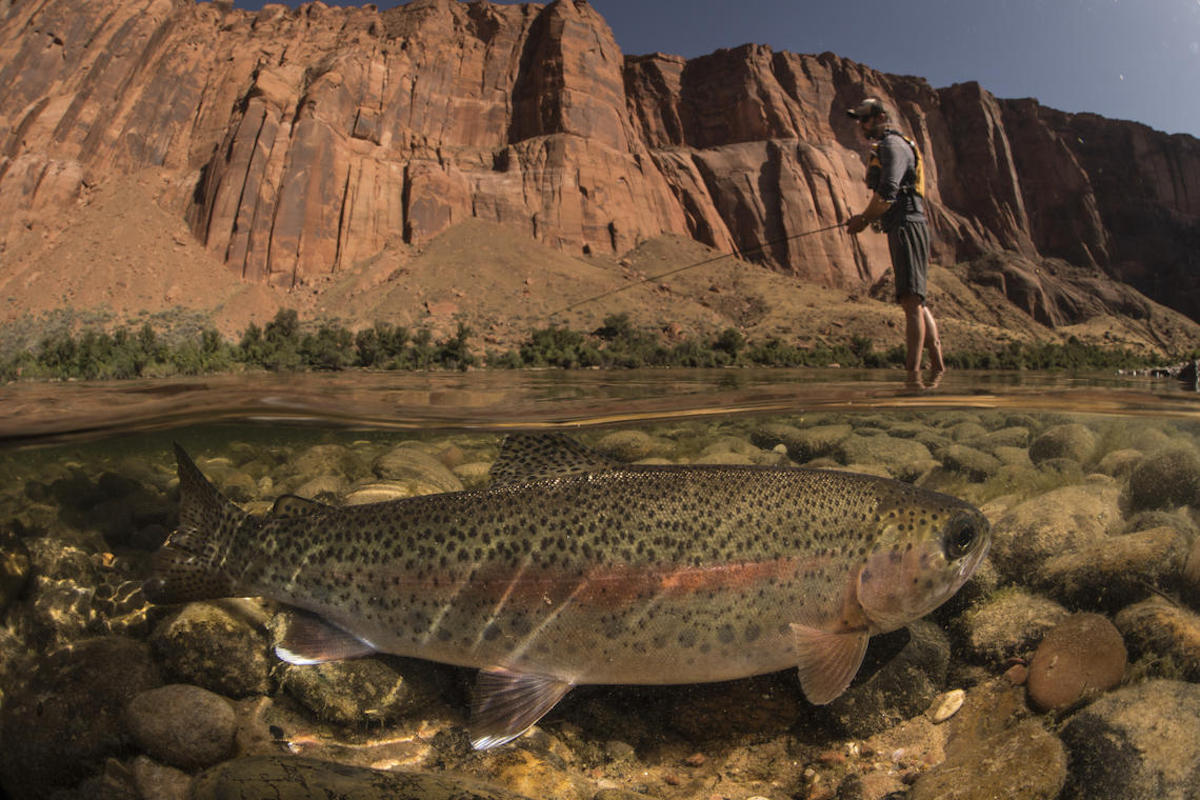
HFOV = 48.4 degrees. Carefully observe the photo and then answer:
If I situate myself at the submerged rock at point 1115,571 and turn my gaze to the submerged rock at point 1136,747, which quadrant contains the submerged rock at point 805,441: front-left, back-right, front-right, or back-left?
back-right

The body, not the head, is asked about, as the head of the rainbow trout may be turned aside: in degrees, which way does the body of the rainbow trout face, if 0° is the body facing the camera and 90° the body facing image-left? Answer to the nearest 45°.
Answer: approximately 270°

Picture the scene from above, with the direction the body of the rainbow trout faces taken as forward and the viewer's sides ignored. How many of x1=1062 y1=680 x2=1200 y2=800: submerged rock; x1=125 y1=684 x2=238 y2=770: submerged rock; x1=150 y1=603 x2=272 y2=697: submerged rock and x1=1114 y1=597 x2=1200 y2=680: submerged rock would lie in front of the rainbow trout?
2

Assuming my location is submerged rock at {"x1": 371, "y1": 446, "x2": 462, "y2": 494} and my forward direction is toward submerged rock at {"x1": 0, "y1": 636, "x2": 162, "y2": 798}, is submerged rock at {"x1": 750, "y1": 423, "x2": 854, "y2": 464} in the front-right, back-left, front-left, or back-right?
back-left

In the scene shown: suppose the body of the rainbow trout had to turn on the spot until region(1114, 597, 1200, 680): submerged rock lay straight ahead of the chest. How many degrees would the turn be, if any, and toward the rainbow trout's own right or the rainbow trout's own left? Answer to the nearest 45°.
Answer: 0° — it already faces it

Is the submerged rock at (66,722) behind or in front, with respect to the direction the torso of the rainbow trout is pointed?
behind

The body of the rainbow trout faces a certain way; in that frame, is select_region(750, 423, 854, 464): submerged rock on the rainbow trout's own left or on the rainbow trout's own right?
on the rainbow trout's own left

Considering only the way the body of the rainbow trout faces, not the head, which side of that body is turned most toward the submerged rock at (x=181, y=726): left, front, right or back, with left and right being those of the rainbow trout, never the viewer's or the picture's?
back

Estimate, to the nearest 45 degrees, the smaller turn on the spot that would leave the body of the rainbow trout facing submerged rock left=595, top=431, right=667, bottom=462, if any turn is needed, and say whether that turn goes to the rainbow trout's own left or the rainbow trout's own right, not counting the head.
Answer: approximately 90° to the rainbow trout's own left

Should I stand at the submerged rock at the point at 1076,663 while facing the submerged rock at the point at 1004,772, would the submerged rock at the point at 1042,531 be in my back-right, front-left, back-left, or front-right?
back-right

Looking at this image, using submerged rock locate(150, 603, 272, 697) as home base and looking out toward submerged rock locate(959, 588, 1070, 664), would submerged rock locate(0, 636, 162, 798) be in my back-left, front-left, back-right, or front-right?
back-right
